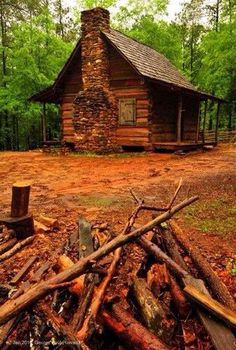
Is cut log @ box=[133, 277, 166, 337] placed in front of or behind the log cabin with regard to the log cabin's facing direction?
in front

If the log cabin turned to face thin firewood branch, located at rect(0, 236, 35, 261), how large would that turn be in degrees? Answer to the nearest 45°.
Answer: approximately 45° to its right

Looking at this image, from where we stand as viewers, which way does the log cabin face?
facing the viewer and to the right of the viewer

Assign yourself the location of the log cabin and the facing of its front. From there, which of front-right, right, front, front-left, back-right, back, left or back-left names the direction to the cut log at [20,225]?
front-right

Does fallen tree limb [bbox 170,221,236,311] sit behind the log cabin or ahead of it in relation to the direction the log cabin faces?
ahead

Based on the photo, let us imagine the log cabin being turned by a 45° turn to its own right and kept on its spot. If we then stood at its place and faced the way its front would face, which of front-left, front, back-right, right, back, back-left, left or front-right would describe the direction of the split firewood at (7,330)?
front

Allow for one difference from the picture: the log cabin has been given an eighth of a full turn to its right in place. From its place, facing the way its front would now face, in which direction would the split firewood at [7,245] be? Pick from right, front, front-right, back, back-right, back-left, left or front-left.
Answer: front

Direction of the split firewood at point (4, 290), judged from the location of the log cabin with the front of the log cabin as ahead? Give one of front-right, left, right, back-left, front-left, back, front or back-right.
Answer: front-right

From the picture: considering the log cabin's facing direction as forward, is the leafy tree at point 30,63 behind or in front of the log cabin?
behind

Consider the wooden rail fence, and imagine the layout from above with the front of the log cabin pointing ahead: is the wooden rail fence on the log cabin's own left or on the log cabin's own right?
on the log cabin's own left
